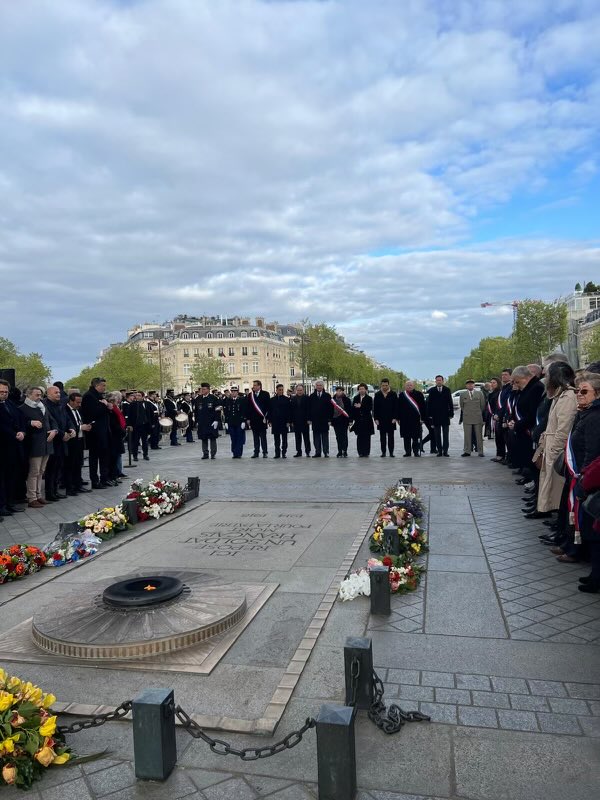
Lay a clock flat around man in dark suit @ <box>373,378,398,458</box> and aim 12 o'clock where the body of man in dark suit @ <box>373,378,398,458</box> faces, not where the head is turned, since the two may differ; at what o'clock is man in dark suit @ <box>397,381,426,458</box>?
man in dark suit @ <box>397,381,426,458</box> is roughly at 9 o'clock from man in dark suit @ <box>373,378,398,458</box>.

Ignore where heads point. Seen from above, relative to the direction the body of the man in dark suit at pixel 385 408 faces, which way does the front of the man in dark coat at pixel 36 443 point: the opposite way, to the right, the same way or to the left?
to the left

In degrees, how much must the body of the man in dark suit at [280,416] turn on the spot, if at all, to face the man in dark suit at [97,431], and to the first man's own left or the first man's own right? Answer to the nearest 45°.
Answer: approximately 45° to the first man's own right

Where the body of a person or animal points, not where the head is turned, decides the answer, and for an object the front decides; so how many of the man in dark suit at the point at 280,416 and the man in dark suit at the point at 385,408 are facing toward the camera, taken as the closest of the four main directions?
2

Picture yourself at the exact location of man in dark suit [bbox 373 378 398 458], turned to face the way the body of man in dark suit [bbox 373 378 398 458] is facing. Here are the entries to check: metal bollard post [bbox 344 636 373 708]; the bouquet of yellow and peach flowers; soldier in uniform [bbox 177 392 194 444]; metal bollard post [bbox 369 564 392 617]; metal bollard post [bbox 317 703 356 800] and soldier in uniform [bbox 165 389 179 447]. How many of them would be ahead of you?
4

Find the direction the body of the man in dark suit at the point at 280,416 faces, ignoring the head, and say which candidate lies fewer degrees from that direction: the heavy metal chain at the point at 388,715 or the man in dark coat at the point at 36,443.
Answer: the heavy metal chain

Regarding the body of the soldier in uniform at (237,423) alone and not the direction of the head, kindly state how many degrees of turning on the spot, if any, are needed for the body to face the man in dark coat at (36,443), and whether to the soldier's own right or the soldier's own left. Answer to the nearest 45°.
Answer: approximately 45° to the soldier's own right

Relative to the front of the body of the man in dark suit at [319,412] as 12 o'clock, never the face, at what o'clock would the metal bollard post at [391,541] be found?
The metal bollard post is roughly at 12 o'clock from the man in dark suit.

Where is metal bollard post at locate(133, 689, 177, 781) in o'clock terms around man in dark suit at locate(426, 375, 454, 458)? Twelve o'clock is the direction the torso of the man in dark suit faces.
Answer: The metal bollard post is roughly at 12 o'clock from the man in dark suit.

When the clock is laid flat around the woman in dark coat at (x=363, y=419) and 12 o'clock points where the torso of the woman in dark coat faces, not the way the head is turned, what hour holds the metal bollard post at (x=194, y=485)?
The metal bollard post is roughly at 1 o'clock from the woman in dark coat.

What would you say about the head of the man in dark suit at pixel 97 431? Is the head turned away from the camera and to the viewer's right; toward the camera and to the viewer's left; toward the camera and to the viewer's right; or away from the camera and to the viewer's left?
toward the camera and to the viewer's right

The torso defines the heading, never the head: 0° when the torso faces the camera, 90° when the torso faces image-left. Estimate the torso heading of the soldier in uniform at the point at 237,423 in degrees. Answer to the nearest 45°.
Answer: approximately 0°

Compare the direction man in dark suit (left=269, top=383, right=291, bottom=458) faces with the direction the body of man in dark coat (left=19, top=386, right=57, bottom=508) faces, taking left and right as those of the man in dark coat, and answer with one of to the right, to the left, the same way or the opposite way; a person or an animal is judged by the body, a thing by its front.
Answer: to the right
